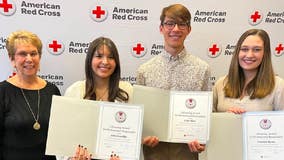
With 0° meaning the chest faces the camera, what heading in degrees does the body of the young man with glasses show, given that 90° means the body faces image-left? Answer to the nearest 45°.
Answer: approximately 0°
